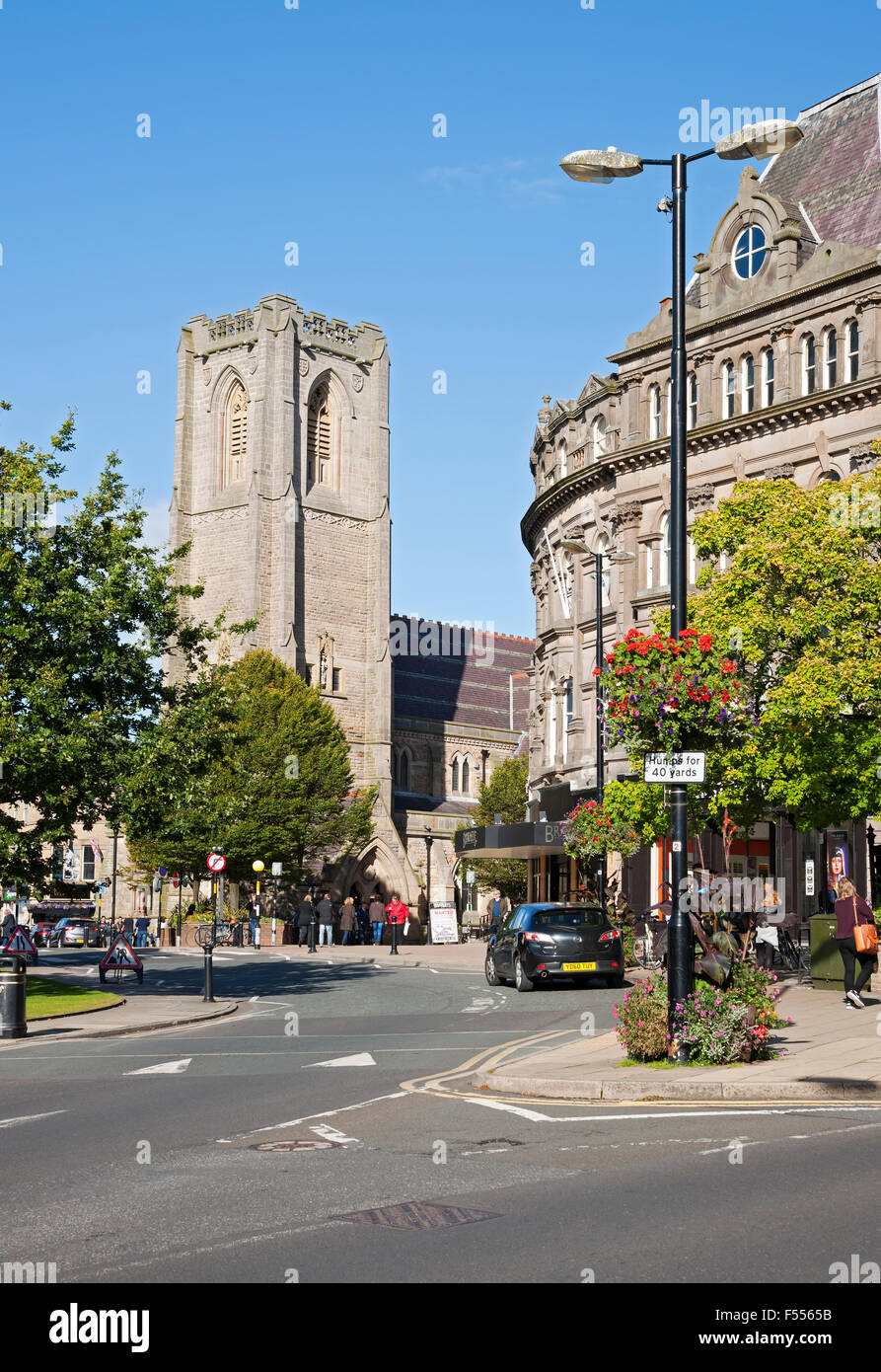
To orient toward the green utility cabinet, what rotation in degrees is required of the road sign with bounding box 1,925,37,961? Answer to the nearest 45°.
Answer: approximately 90° to its left

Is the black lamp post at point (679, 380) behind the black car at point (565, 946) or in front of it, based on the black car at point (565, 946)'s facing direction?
behind

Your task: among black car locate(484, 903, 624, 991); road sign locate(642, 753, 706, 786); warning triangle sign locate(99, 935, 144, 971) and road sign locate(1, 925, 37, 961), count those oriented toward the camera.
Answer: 3

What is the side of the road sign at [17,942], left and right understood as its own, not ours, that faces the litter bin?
front

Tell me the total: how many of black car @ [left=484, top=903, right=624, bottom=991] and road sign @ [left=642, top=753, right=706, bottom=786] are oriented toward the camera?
1

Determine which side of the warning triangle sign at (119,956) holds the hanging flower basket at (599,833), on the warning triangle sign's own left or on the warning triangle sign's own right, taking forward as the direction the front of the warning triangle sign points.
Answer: on the warning triangle sign's own left

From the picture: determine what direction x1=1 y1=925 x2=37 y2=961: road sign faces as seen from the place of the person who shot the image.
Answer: facing the viewer

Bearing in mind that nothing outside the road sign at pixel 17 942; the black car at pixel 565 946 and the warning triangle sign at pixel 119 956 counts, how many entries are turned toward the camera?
2

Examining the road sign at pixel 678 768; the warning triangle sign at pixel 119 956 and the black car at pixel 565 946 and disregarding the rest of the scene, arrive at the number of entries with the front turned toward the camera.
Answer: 2

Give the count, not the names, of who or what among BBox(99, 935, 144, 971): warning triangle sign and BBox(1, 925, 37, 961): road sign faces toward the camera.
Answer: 2

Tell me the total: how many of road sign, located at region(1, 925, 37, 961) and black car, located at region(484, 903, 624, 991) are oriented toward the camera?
1

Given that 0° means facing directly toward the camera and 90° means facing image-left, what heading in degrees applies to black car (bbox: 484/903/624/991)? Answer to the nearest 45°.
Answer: approximately 135°
